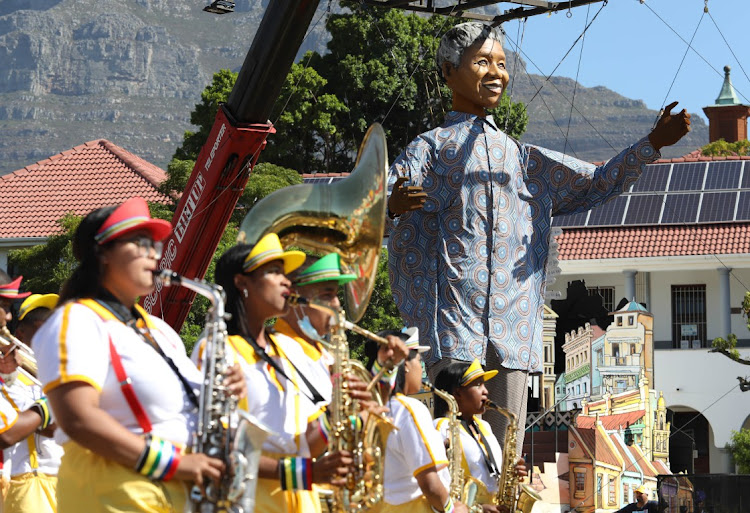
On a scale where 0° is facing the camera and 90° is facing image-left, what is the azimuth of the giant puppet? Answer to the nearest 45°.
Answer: approximately 315°
